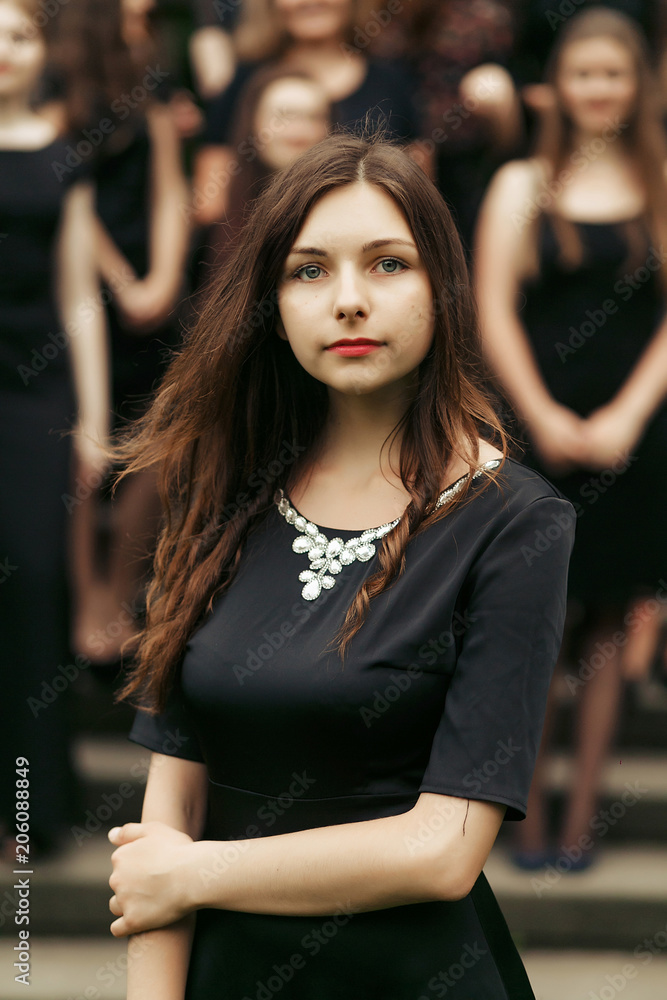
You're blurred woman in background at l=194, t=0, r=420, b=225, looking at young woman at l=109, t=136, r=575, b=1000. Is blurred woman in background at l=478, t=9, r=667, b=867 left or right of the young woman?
left

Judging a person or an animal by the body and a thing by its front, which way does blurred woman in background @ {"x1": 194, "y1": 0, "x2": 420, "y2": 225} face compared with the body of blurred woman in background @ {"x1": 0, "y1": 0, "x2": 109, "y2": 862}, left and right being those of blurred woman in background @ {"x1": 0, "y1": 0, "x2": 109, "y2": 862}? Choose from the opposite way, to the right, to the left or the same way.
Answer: the same way

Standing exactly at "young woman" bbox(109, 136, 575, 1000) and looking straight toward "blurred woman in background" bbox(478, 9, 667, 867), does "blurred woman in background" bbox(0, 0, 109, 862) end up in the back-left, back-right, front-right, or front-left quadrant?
front-left

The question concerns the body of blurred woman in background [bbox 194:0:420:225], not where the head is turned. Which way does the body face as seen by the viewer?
toward the camera

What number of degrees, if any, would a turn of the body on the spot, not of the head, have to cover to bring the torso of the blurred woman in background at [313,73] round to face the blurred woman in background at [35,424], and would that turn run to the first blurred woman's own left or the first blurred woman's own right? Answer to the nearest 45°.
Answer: approximately 45° to the first blurred woman's own right

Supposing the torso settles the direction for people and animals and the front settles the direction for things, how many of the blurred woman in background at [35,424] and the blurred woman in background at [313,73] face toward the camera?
2

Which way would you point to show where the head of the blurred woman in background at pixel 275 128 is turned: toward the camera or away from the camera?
toward the camera

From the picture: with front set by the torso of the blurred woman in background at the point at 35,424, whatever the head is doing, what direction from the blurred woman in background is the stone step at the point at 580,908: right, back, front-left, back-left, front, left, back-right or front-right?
front-left

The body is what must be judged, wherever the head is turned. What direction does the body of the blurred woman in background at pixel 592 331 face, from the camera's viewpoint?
toward the camera

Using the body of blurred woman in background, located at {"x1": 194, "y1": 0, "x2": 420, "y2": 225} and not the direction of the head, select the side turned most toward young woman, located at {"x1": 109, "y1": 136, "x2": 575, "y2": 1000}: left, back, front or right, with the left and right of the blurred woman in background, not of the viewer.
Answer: front

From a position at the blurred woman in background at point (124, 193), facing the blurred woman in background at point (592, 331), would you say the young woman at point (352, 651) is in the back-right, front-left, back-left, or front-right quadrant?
front-right

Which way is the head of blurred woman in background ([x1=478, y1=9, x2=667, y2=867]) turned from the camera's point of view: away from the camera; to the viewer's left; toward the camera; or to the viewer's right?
toward the camera

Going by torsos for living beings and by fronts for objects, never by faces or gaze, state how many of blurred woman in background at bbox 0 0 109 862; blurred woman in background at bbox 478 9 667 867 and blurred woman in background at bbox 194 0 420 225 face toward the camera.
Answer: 3

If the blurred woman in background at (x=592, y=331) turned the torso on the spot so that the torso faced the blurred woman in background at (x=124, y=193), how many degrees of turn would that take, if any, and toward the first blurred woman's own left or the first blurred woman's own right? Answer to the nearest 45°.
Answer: approximately 90° to the first blurred woman's own right

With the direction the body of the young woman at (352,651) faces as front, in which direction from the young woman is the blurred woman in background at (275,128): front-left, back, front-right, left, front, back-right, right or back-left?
back-right
